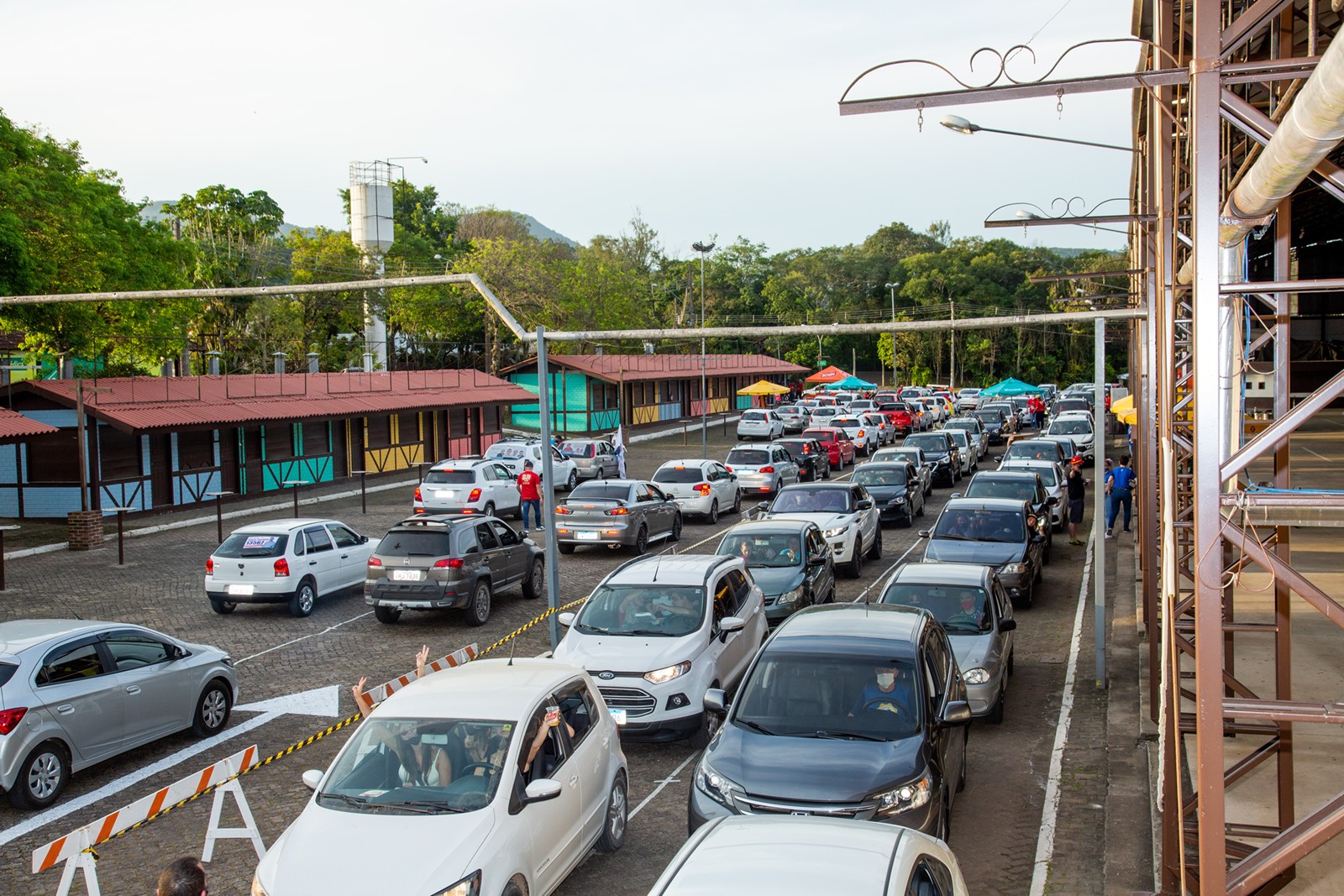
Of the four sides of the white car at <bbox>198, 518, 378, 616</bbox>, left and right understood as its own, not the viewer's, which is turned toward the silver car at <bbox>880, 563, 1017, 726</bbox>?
right

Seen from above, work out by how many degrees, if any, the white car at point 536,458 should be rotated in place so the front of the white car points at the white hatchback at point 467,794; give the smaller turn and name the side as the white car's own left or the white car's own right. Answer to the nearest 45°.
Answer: approximately 135° to the white car's own right

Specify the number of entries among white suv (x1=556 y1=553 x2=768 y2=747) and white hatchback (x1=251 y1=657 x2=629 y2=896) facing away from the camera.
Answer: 0

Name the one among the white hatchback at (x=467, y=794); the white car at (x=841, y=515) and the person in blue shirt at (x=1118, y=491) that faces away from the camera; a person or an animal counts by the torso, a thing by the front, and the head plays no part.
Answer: the person in blue shirt

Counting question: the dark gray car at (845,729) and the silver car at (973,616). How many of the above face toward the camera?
2

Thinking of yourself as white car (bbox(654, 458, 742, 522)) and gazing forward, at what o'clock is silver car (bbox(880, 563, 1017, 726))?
The silver car is roughly at 4 o'clock from the white car.

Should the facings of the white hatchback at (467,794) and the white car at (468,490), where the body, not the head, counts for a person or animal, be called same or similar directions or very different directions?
very different directions

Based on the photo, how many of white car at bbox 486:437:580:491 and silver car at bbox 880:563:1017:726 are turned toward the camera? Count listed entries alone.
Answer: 1

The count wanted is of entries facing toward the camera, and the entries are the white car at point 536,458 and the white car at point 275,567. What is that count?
0

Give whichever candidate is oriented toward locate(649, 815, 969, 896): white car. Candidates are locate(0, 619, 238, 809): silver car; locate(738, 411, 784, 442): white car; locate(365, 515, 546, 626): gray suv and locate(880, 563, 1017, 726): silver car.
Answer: locate(880, 563, 1017, 726): silver car

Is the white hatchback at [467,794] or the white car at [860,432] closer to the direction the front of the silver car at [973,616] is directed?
the white hatchback

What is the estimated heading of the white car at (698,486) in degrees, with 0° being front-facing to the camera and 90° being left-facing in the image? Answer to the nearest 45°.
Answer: approximately 225°
